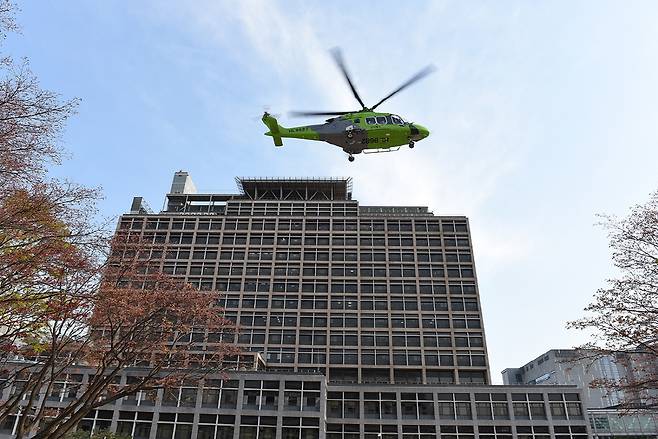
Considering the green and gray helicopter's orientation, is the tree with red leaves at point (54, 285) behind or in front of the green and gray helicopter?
behind

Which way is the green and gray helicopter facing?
to the viewer's right
